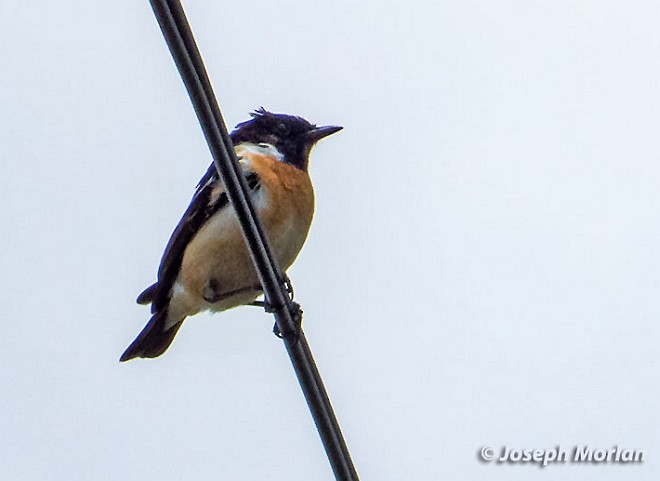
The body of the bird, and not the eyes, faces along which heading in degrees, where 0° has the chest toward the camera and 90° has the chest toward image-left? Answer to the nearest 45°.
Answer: approximately 270°
